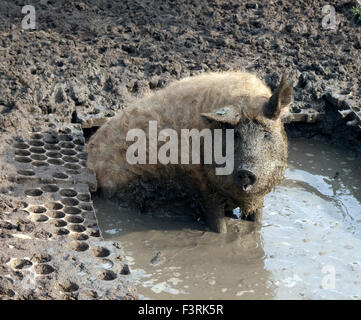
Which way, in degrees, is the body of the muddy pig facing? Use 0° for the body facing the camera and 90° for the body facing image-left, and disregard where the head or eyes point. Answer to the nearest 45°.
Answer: approximately 315°
